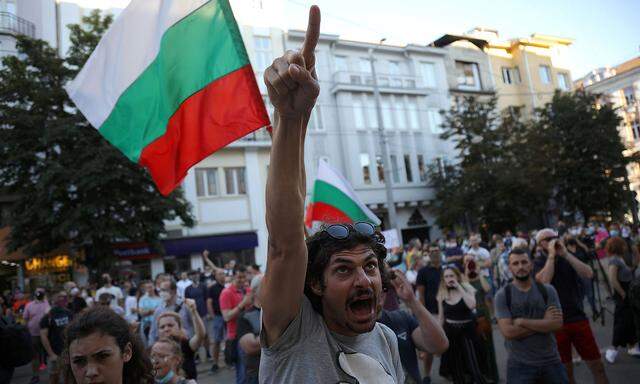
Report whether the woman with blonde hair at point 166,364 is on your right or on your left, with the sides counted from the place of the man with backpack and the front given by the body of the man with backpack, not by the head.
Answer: on your right

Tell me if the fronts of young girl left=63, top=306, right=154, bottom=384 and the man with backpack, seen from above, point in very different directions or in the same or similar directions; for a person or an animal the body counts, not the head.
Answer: same or similar directions

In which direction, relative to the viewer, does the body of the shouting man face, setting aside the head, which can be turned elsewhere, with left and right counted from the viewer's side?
facing the viewer and to the right of the viewer

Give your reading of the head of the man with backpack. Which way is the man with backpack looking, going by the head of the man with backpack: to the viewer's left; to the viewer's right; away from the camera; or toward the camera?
toward the camera

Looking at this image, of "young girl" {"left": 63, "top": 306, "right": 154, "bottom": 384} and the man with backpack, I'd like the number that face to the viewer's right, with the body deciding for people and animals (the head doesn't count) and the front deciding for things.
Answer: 0

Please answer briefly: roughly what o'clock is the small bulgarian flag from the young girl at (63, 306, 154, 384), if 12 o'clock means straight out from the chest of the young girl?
The small bulgarian flag is roughly at 6 o'clock from the young girl.

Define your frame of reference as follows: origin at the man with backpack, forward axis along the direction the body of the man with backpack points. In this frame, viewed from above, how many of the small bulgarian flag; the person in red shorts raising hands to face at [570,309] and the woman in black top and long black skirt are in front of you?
0

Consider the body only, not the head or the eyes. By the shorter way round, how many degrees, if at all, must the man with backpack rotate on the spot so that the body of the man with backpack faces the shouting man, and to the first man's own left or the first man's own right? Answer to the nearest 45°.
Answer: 0° — they already face them

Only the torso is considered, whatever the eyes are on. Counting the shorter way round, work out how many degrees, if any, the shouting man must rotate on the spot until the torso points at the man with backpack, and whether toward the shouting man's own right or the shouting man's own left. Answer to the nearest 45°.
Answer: approximately 90° to the shouting man's own left

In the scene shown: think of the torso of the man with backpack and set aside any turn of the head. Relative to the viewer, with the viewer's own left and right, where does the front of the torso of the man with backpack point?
facing the viewer

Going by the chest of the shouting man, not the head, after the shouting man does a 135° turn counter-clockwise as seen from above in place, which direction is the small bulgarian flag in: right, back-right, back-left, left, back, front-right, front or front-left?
front

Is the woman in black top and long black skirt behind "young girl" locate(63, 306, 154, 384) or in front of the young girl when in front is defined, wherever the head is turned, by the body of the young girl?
behind

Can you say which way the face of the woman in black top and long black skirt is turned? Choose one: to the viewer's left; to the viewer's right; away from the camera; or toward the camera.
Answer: toward the camera

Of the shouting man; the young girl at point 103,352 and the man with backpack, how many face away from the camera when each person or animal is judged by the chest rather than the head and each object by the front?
0

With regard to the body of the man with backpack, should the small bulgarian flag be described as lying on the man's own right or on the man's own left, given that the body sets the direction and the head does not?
on the man's own right

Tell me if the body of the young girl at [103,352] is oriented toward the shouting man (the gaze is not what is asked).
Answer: no

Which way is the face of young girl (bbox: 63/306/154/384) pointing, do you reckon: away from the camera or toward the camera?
toward the camera

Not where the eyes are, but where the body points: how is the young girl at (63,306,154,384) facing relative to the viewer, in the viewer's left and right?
facing the viewer and to the left of the viewer
